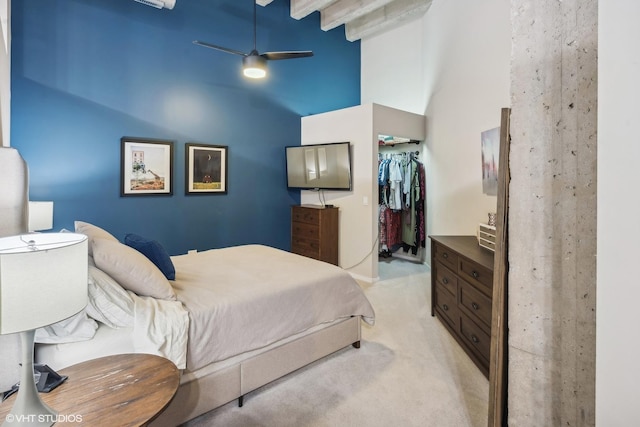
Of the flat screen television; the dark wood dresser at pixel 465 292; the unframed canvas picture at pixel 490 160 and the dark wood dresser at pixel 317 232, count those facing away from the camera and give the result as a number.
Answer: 0

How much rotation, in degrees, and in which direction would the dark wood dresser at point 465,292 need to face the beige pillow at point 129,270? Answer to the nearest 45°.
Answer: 0° — it already faces it

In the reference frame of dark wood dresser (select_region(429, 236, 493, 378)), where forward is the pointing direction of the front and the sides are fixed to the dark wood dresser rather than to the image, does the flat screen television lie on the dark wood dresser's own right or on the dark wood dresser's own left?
on the dark wood dresser's own right

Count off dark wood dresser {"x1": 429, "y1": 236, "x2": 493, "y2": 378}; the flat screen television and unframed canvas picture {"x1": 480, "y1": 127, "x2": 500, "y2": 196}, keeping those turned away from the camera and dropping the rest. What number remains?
0

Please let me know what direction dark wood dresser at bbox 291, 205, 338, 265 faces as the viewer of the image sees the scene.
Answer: facing the viewer and to the left of the viewer

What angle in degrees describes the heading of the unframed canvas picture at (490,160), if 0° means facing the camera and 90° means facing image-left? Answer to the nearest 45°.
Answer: approximately 45°

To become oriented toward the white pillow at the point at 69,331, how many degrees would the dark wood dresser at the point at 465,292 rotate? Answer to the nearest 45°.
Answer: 0° — it already faces it

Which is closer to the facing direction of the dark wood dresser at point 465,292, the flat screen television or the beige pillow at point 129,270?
the beige pillow

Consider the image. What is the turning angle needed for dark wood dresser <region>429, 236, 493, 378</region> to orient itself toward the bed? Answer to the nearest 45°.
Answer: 0° — it already faces it
